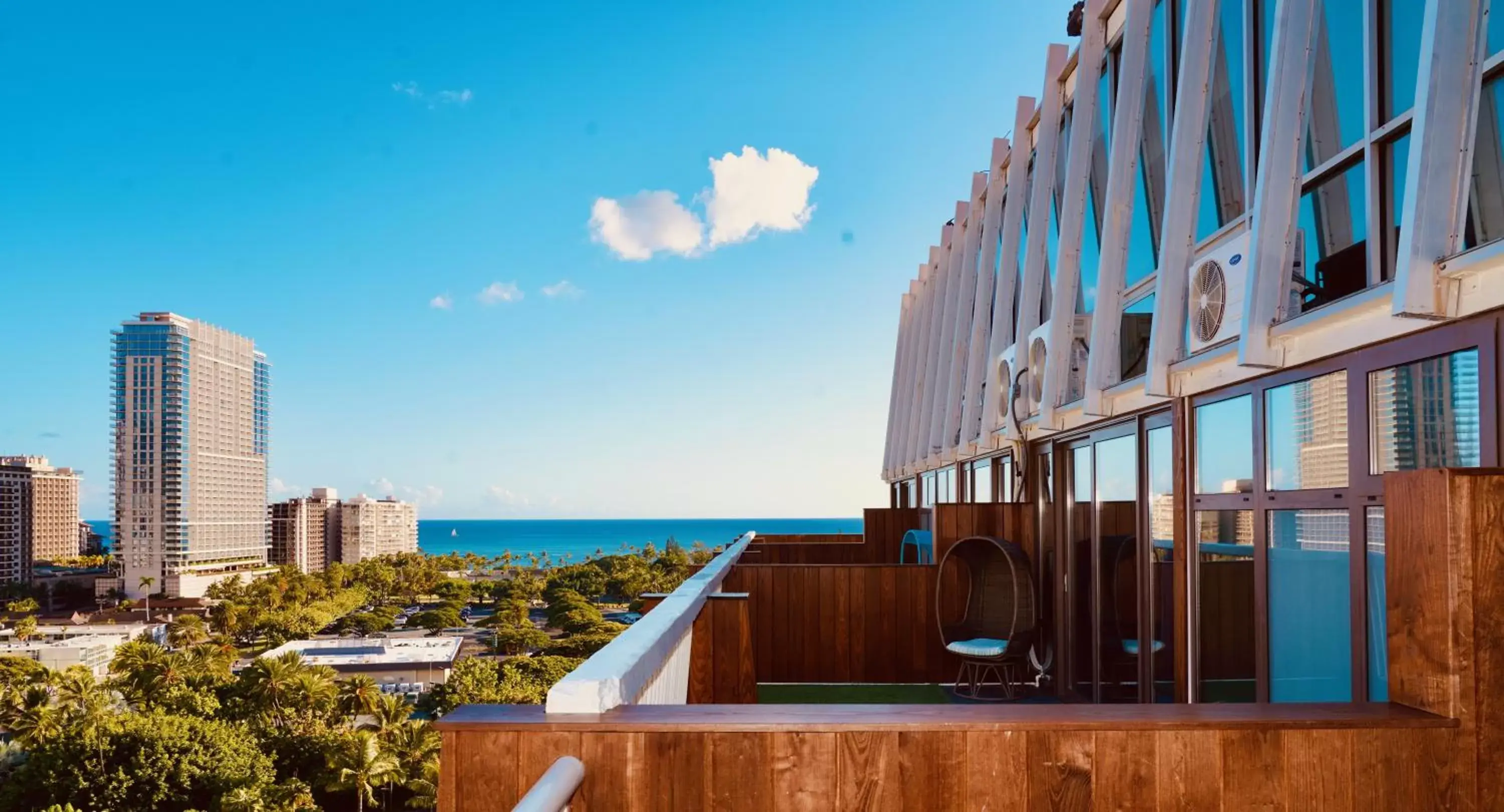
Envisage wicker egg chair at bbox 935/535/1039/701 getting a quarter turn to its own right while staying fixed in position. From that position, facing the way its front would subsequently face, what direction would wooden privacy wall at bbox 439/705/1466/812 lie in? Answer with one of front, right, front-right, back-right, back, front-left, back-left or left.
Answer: back-left

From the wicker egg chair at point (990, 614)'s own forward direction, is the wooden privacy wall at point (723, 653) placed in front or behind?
in front

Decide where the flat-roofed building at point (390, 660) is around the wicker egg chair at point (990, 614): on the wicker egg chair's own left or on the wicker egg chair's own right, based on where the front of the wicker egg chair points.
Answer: on the wicker egg chair's own right

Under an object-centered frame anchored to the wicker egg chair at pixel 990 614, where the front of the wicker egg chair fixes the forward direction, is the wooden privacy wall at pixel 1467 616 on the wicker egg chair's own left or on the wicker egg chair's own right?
on the wicker egg chair's own left

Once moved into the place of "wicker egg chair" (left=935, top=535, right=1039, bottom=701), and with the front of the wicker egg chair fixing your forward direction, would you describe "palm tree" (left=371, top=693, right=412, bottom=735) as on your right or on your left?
on your right

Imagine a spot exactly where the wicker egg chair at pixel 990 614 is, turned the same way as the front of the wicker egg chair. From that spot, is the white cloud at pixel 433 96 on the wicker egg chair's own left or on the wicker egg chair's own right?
on the wicker egg chair's own right

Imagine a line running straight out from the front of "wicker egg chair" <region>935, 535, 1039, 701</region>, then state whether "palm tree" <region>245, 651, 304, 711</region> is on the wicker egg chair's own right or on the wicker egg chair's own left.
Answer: on the wicker egg chair's own right

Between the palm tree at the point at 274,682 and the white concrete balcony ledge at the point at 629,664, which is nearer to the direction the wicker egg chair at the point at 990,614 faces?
the white concrete balcony ledge

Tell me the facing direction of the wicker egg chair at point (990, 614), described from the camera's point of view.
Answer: facing the viewer and to the left of the viewer
